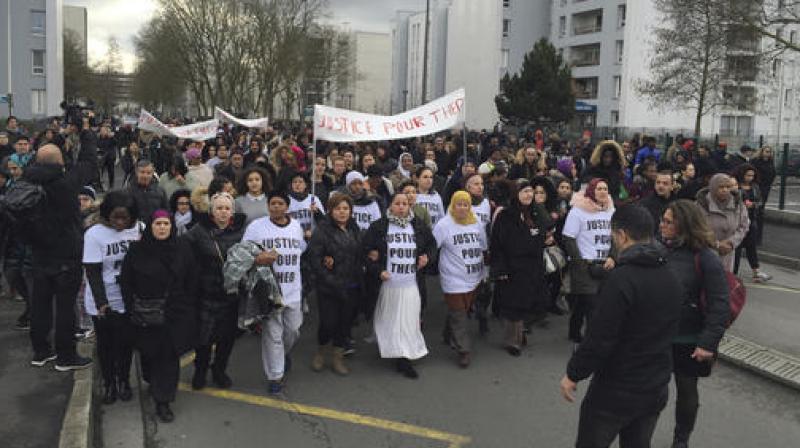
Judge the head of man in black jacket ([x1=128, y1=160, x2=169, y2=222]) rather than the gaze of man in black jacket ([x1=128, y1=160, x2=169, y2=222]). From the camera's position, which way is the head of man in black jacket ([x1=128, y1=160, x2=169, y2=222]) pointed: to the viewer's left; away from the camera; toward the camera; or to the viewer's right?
toward the camera

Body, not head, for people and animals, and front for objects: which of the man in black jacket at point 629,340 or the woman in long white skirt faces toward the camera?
the woman in long white skirt

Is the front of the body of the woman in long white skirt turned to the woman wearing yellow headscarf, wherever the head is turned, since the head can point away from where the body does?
no

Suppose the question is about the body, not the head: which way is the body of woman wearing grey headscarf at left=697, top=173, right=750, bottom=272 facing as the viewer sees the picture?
toward the camera

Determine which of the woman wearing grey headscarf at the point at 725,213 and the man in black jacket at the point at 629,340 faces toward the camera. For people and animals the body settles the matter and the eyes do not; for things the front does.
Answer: the woman wearing grey headscarf

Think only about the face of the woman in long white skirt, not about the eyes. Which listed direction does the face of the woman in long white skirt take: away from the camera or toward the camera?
toward the camera

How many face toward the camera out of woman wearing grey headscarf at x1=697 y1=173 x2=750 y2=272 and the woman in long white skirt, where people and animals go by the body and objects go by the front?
2

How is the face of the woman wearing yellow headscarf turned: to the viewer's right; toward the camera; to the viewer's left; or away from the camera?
toward the camera

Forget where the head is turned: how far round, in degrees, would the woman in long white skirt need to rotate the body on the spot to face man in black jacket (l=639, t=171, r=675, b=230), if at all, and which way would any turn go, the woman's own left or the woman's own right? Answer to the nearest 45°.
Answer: approximately 135° to the woman's own left

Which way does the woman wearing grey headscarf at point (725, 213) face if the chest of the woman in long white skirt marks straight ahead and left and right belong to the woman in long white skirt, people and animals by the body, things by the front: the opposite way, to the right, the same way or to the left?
the same way

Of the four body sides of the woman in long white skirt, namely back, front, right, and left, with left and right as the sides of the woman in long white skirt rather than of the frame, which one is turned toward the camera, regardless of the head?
front

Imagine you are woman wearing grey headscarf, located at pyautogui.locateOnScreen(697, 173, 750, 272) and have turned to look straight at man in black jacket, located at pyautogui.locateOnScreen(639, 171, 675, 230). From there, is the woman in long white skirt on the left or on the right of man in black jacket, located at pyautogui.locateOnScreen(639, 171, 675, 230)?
left

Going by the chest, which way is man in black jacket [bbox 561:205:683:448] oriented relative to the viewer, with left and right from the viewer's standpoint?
facing away from the viewer and to the left of the viewer

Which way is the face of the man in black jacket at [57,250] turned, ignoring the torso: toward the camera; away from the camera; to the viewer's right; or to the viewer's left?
away from the camera

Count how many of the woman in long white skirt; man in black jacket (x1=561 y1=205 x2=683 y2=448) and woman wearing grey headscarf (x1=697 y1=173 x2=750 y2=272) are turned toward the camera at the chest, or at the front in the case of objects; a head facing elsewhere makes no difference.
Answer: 2

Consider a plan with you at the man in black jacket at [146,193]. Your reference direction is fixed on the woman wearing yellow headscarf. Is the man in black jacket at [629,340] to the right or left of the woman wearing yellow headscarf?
right

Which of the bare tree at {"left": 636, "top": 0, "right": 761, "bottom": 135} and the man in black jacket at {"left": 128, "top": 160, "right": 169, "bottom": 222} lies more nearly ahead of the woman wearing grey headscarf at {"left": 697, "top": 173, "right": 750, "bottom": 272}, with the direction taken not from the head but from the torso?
the man in black jacket

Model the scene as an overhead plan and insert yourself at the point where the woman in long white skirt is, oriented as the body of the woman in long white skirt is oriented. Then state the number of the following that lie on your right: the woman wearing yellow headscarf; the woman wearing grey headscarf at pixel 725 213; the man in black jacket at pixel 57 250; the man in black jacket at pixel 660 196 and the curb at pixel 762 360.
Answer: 1

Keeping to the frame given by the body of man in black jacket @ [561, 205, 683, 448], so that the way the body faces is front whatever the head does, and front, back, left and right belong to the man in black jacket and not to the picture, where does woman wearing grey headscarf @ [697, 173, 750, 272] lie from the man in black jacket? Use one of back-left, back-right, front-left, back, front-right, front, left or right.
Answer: front-right
